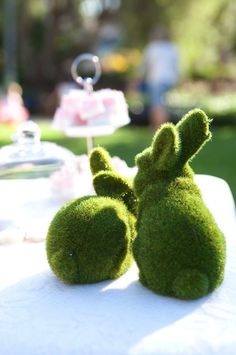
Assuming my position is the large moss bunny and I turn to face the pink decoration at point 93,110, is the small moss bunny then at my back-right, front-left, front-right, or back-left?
front-left

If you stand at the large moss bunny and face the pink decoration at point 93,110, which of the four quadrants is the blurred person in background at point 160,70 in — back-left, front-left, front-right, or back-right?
front-right

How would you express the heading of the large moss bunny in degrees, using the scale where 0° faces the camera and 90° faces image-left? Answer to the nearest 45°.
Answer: approximately 135°

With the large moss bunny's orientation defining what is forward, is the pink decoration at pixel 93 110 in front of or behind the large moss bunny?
in front

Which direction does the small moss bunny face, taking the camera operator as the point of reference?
facing away from the viewer and to the right of the viewer

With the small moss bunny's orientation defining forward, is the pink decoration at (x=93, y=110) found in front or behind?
in front

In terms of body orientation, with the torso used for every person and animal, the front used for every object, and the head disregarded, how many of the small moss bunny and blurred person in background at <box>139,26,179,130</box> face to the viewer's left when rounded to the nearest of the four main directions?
0

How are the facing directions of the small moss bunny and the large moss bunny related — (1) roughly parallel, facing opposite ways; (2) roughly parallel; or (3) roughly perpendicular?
roughly perpendicular
